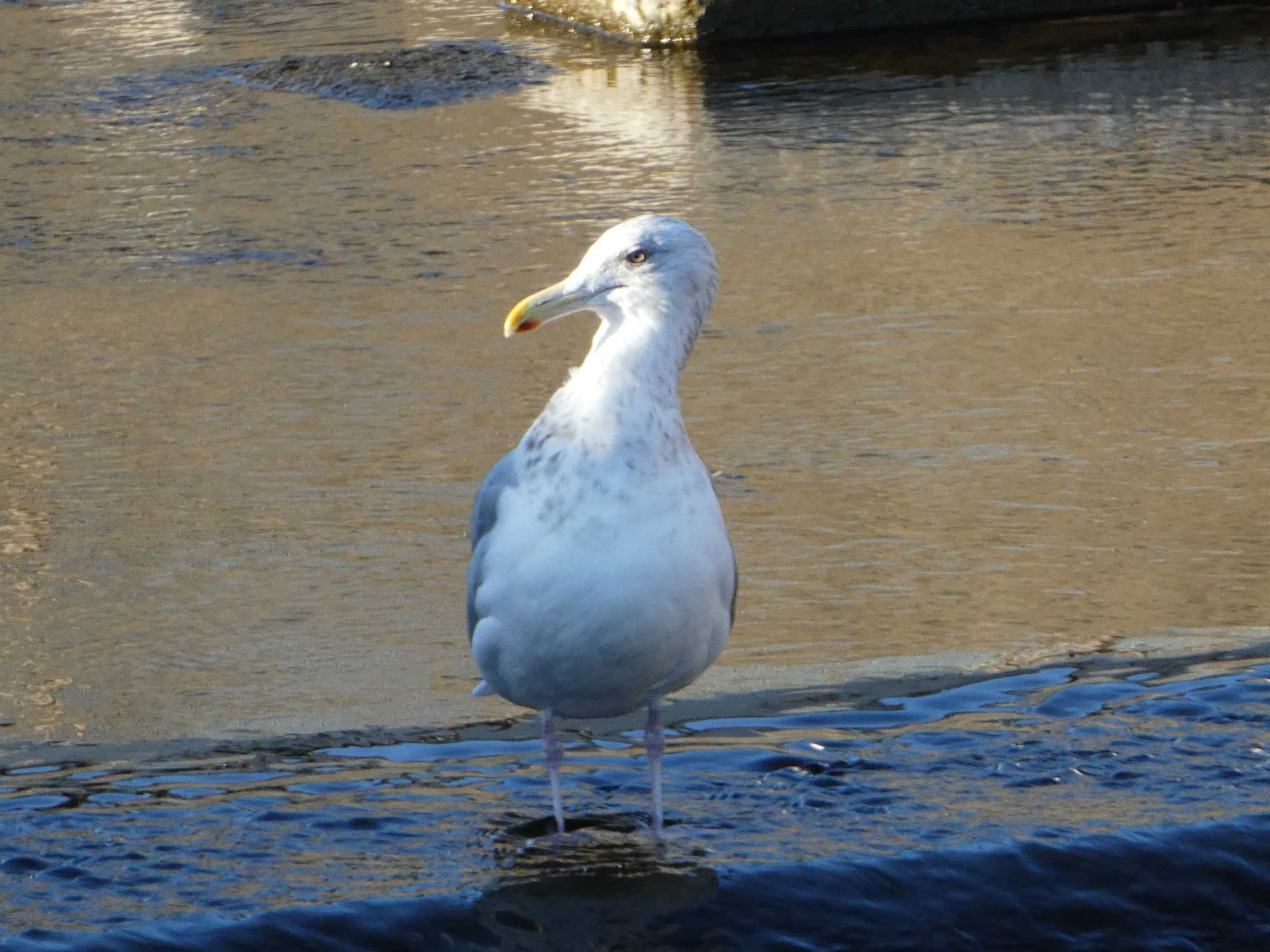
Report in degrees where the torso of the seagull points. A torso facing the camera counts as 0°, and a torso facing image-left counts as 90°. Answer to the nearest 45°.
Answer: approximately 0°

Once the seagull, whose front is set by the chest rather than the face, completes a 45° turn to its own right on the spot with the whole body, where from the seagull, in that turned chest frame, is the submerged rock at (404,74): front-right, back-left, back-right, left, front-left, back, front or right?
back-right
